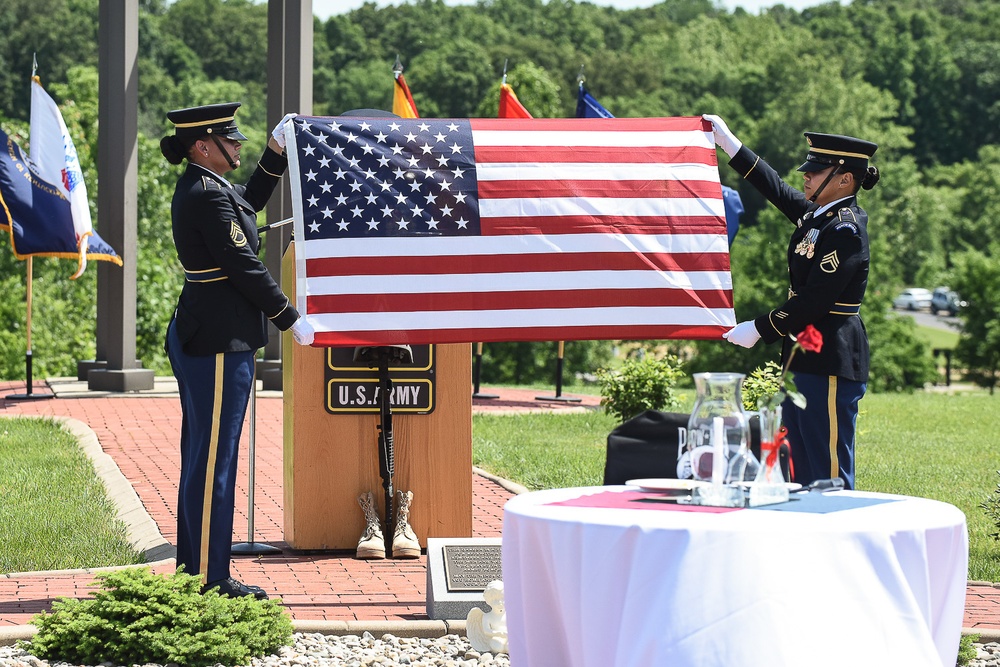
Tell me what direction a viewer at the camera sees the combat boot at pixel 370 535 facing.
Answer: facing the viewer

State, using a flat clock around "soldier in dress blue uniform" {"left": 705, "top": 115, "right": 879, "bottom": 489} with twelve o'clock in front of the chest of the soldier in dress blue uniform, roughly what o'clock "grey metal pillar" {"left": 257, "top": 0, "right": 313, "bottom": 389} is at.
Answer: The grey metal pillar is roughly at 2 o'clock from the soldier in dress blue uniform.

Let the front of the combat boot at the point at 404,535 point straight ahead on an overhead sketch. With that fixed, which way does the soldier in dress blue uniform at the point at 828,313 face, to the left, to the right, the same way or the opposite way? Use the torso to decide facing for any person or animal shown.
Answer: to the right

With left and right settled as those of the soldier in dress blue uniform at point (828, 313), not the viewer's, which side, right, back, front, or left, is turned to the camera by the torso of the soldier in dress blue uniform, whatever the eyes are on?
left

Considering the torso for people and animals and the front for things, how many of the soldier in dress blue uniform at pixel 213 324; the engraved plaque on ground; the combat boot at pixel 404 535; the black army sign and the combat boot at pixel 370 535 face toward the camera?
4

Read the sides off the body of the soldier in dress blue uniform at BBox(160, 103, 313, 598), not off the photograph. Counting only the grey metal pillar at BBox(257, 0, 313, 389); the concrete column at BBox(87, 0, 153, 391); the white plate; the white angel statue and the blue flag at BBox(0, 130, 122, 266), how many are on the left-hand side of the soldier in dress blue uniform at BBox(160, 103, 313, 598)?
3

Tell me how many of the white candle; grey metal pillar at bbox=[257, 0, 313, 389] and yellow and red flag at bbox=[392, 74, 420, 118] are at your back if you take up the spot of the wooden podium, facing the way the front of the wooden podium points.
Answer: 2

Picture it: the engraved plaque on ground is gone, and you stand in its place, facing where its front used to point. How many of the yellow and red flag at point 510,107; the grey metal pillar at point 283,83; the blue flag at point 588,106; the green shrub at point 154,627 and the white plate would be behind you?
3

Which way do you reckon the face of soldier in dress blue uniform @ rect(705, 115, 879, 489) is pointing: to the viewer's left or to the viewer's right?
to the viewer's left

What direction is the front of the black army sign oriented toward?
toward the camera

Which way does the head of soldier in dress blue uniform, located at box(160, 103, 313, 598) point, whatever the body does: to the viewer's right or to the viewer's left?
to the viewer's right

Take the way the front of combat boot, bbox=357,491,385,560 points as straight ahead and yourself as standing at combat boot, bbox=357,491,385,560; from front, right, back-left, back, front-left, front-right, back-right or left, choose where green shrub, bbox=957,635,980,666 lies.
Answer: front-left

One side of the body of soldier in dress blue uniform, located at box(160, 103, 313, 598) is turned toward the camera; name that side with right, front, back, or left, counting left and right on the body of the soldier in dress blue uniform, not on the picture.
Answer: right
